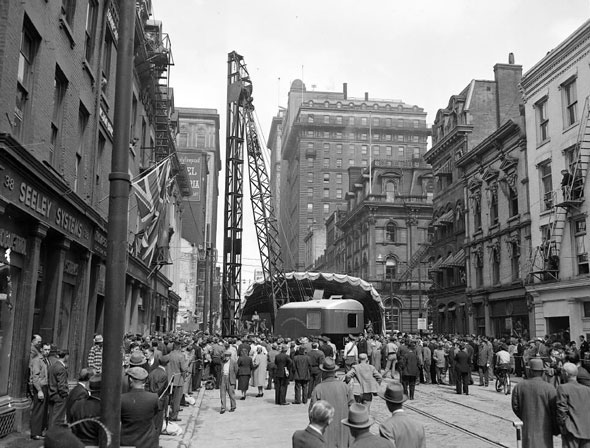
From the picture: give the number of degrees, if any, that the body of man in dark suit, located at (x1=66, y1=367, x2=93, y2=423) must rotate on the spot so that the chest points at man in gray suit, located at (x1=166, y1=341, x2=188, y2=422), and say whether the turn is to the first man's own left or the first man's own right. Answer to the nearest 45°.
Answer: approximately 90° to the first man's own left

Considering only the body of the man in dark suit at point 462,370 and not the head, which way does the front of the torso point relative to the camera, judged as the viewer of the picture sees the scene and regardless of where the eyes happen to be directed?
away from the camera

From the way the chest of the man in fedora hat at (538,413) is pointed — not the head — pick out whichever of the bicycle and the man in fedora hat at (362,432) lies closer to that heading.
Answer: the bicycle

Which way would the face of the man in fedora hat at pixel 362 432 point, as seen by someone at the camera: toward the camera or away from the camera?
away from the camera

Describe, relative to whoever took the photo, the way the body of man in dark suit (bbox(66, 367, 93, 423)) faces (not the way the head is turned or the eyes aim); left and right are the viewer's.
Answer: facing to the right of the viewer

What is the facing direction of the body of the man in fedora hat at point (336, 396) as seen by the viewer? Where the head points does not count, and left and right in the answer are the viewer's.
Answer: facing away from the viewer

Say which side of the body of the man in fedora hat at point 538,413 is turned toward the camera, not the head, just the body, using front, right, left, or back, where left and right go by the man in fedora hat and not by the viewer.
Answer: back

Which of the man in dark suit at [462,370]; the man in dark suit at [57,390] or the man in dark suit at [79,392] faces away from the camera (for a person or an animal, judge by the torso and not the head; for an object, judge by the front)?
the man in dark suit at [462,370]

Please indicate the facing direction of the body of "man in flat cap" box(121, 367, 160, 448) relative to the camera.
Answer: away from the camera

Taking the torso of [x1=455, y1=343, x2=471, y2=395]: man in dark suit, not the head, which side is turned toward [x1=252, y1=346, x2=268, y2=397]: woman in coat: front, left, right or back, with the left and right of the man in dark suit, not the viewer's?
left
